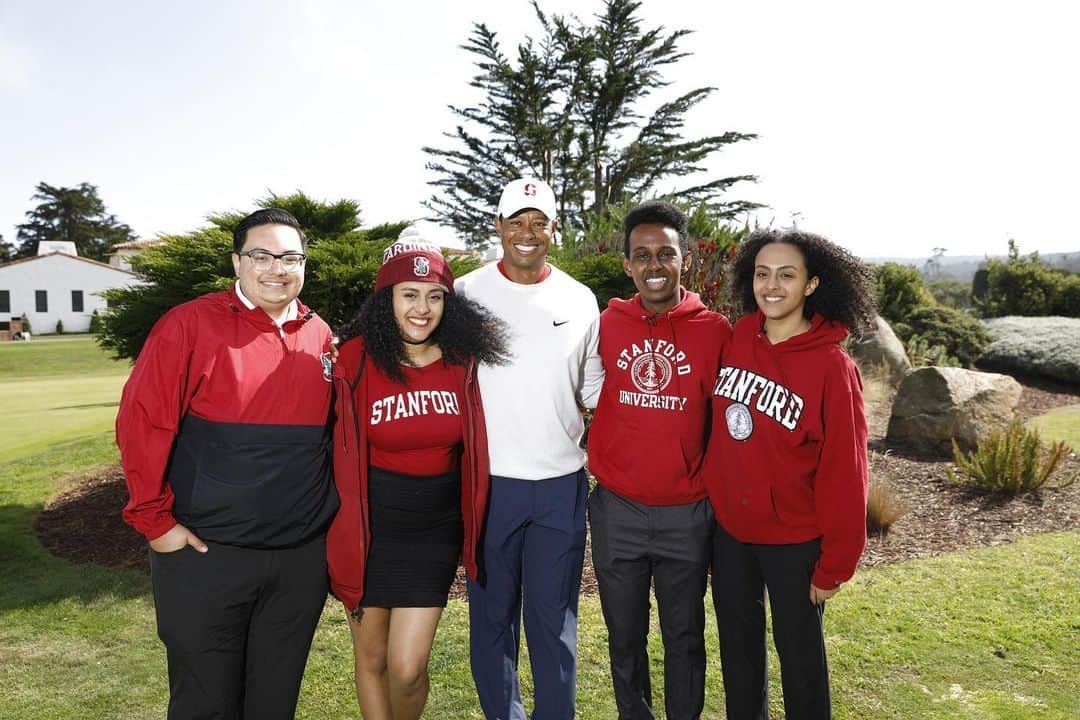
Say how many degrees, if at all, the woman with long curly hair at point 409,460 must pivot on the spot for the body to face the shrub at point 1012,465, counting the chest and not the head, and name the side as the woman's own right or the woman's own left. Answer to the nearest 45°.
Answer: approximately 135° to the woman's own left

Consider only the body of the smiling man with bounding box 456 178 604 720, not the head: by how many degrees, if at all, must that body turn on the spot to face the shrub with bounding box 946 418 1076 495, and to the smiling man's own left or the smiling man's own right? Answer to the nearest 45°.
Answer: approximately 135° to the smiling man's own left

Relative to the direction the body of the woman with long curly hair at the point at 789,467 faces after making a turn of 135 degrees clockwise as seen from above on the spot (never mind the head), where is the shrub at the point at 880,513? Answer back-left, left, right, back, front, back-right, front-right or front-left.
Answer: front

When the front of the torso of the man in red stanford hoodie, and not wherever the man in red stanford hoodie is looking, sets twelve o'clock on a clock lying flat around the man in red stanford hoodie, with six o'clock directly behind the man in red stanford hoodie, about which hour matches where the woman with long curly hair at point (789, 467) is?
The woman with long curly hair is roughly at 10 o'clock from the man in red stanford hoodie.

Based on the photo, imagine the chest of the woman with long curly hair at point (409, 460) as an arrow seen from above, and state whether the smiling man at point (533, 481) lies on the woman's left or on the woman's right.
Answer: on the woman's left

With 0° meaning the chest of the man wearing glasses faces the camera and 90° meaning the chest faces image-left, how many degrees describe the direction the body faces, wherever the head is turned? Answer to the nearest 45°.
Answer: approximately 315°
